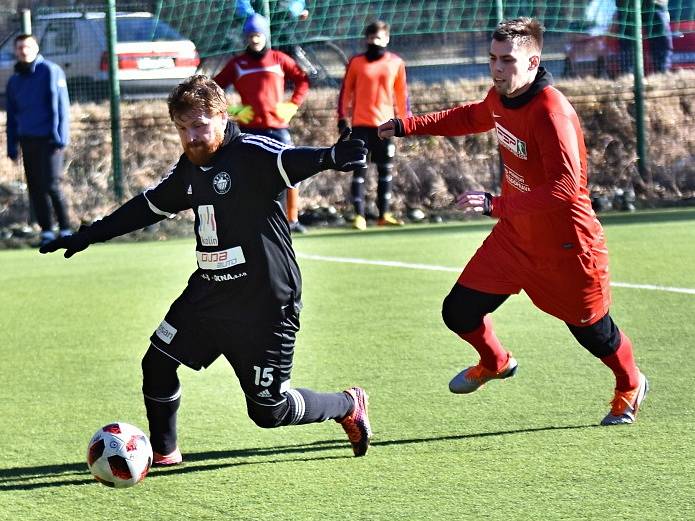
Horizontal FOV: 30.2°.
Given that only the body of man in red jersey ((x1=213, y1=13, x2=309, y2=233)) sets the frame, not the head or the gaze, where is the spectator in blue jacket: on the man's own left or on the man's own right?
on the man's own right

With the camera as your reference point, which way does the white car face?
facing away from the viewer and to the left of the viewer

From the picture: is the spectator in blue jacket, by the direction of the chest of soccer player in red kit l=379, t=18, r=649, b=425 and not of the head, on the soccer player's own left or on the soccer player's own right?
on the soccer player's own right

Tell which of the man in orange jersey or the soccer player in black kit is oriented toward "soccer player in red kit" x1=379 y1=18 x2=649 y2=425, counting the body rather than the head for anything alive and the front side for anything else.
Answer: the man in orange jersey

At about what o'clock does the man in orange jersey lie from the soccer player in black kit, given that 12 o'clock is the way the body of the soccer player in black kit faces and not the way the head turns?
The man in orange jersey is roughly at 5 o'clock from the soccer player in black kit.

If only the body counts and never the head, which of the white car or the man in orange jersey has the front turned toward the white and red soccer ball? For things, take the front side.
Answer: the man in orange jersey

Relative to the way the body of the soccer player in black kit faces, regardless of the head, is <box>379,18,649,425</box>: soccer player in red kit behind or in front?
behind

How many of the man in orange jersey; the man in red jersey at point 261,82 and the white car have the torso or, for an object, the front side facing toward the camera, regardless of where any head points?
2

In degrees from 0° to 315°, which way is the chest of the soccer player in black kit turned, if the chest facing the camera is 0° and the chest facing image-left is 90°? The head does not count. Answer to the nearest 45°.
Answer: approximately 45°

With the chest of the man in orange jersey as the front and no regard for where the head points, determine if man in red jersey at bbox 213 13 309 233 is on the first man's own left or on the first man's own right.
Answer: on the first man's own right

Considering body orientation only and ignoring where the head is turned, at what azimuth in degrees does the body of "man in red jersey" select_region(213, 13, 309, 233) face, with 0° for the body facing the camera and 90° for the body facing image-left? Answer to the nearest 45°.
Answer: approximately 0°
